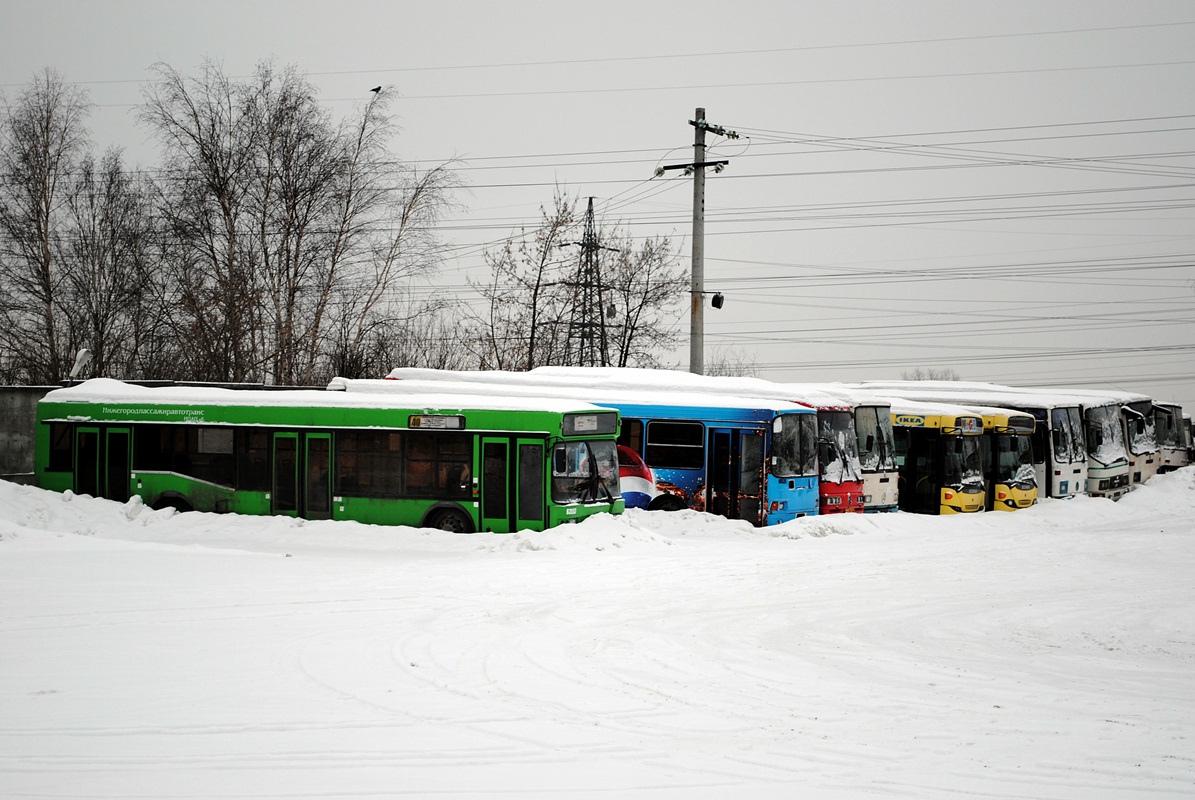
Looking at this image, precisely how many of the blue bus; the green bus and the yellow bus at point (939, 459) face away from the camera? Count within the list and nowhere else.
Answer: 0

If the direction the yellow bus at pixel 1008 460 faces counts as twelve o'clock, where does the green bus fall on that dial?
The green bus is roughly at 3 o'clock from the yellow bus.

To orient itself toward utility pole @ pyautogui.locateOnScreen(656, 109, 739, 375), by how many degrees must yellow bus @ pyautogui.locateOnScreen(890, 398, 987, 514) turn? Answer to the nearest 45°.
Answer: approximately 135° to its right

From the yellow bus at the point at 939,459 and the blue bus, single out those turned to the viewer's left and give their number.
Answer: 0

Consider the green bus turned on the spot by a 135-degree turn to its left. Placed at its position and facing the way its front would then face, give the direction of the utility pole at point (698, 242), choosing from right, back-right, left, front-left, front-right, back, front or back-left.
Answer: front-right

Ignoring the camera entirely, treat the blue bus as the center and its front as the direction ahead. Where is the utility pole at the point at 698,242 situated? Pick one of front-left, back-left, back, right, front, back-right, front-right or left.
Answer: back-left

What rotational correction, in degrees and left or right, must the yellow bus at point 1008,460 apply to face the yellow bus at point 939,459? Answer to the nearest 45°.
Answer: approximately 90° to its right

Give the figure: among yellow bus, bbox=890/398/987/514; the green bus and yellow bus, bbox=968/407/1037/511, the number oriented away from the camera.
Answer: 0

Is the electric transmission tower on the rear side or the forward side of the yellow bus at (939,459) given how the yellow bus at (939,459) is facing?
on the rear side

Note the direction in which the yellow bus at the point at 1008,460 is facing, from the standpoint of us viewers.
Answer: facing the viewer and to the right of the viewer

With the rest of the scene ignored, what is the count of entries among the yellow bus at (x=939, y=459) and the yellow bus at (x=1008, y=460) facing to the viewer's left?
0

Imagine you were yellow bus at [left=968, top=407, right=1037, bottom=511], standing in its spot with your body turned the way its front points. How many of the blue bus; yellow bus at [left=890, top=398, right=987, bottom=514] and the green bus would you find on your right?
3

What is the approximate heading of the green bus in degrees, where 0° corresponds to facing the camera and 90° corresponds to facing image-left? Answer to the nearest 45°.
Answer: approximately 315°

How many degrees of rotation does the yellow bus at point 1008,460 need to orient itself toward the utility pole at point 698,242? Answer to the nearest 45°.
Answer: approximately 135° to its right

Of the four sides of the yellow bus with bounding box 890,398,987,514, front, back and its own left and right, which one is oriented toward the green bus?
right

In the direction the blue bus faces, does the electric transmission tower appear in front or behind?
behind
